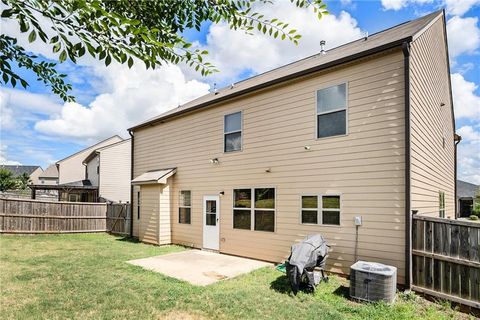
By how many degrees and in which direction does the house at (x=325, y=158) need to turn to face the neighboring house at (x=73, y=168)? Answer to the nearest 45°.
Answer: approximately 90° to its left

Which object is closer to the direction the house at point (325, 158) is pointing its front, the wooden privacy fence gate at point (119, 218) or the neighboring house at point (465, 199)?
the neighboring house

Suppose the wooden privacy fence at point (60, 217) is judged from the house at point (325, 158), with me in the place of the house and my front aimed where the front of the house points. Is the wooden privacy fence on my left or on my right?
on my left

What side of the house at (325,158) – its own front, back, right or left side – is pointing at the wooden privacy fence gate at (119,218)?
left

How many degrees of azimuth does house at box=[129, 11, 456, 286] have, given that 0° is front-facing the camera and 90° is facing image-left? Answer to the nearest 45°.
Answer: approximately 225°

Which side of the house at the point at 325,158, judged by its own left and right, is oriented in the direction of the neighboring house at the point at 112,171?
left
